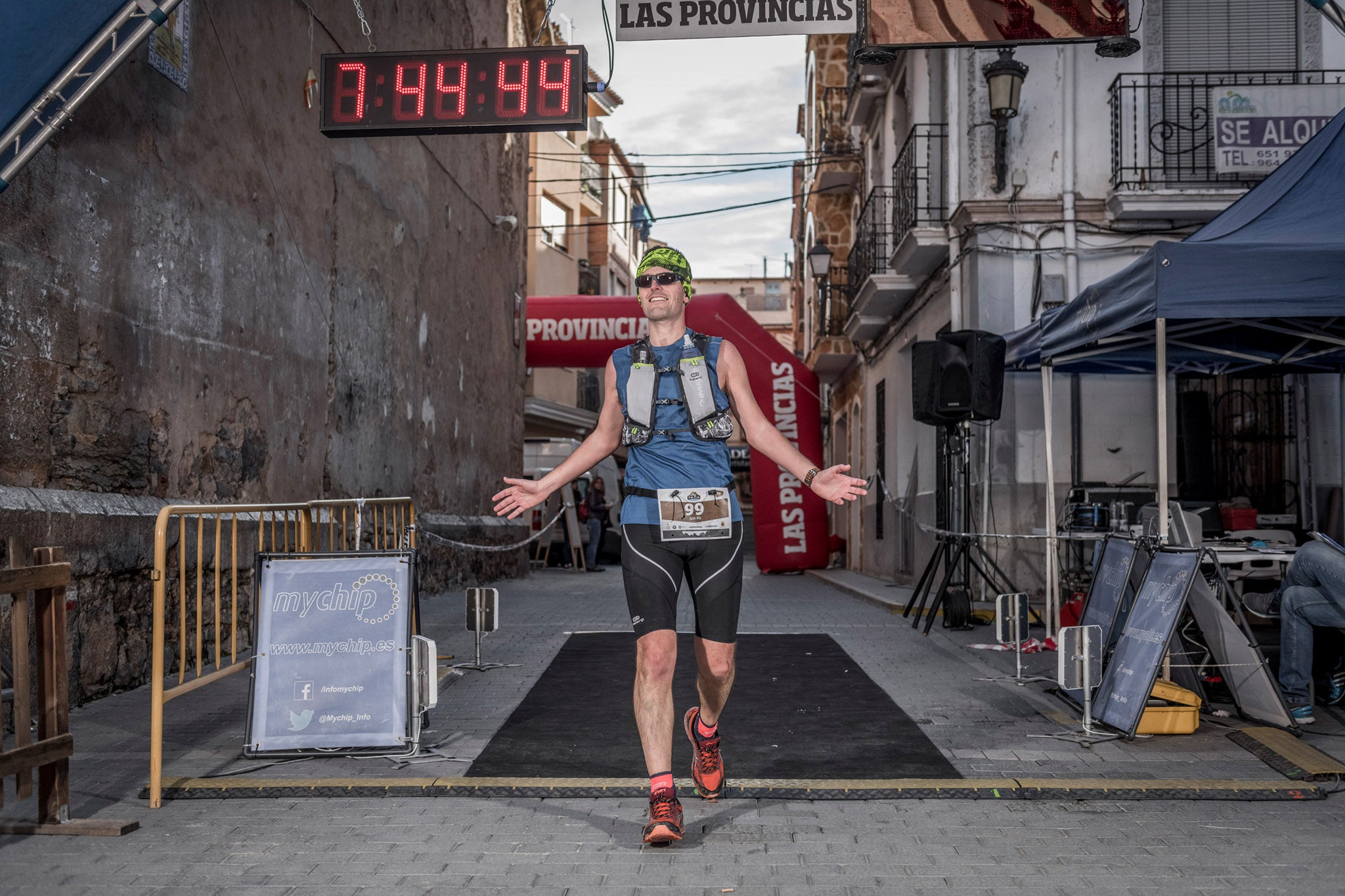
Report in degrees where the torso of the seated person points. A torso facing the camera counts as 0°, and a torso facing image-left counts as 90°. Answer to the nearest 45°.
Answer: approximately 90°

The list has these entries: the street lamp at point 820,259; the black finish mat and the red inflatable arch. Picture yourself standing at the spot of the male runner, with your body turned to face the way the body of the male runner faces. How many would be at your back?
3

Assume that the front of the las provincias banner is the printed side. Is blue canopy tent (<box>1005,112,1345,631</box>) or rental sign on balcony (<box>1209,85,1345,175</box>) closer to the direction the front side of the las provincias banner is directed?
the blue canopy tent

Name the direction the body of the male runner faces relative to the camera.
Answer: toward the camera

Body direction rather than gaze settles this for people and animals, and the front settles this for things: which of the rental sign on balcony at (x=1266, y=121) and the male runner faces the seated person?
the rental sign on balcony

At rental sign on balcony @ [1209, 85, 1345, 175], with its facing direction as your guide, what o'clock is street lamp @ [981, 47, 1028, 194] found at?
The street lamp is roughly at 2 o'clock from the rental sign on balcony.

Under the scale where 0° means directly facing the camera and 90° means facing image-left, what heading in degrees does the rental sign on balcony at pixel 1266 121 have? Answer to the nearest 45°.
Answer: approximately 0°

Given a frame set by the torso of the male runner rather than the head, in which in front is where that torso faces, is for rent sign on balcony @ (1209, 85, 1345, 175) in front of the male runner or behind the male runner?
behind

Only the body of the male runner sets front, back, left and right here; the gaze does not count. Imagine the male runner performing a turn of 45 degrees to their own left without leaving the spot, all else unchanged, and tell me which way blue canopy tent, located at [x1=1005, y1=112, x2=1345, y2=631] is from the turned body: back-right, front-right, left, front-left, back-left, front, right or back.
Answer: left

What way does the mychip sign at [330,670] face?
toward the camera

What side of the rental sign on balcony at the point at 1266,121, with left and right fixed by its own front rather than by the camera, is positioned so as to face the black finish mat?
front

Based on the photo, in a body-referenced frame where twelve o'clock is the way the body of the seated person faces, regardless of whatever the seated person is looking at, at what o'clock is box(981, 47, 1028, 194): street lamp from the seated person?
The street lamp is roughly at 2 o'clock from the seated person.
